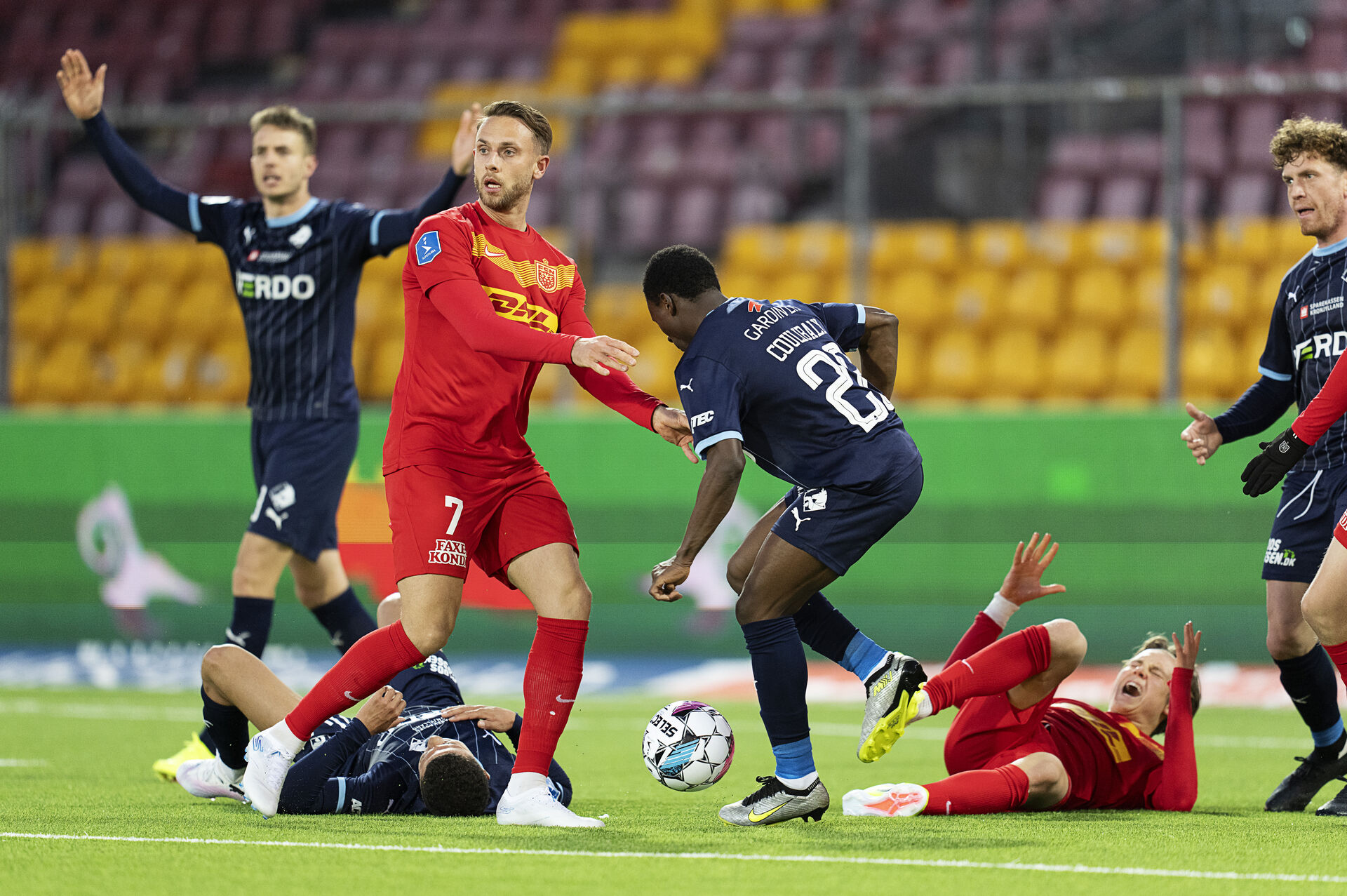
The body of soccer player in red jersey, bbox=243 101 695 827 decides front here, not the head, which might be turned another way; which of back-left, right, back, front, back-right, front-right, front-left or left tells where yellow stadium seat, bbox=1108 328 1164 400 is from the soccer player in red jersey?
left

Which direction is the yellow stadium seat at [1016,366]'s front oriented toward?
toward the camera

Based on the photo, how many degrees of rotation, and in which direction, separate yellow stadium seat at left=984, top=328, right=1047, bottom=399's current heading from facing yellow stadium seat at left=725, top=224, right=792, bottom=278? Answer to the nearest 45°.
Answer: approximately 90° to its right

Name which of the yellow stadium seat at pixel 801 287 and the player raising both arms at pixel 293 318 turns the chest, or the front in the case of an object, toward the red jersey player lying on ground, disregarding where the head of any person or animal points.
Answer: the yellow stadium seat

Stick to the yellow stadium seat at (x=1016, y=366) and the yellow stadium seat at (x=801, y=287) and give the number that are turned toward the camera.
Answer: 2

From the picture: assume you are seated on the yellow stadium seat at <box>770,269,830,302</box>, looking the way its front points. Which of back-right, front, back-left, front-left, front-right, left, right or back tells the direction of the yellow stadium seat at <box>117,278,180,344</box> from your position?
right

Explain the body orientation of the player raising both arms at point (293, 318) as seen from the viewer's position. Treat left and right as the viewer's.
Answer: facing the viewer and to the left of the viewer

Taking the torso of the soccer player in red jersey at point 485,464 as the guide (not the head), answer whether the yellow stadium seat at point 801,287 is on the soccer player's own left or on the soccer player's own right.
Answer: on the soccer player's own left

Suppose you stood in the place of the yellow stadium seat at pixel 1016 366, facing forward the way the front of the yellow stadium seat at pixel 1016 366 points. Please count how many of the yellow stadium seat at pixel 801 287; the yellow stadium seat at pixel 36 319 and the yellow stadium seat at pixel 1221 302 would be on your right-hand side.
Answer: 2

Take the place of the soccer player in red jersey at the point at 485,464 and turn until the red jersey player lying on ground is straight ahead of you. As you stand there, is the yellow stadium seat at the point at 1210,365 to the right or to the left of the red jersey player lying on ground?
left

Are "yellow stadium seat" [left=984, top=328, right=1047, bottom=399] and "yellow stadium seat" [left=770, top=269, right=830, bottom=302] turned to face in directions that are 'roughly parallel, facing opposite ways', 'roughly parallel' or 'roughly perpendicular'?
roughly parallel

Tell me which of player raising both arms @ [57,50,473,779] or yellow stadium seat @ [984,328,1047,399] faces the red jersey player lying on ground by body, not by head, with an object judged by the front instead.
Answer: the yellow stadium seat

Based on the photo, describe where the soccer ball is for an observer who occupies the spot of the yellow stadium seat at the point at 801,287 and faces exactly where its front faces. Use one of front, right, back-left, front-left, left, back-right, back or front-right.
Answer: front

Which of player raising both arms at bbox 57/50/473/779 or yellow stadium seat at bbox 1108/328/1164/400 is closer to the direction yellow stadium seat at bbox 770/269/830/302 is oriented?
the player raising both arms

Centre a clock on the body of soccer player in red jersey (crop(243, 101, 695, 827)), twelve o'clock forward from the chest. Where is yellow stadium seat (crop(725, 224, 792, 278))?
The yellow stadium seat is roughly at 8 o'clock from the soccer player in red jersey.

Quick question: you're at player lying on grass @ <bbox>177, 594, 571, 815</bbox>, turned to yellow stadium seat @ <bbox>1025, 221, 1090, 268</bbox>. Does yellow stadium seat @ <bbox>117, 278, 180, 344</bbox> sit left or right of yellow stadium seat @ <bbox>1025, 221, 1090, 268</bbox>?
left

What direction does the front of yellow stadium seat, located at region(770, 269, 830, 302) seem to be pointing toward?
toward the camera

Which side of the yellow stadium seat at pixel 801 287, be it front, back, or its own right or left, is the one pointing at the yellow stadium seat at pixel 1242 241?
left
